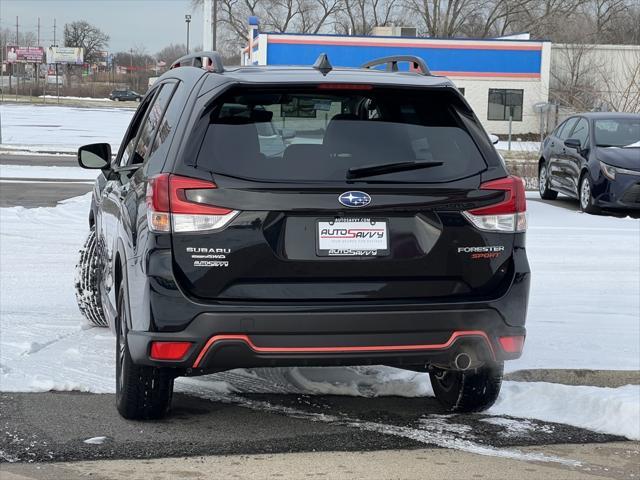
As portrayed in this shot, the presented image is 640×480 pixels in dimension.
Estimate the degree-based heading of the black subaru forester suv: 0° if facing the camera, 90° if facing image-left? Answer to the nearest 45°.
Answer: approximately 180°
